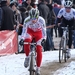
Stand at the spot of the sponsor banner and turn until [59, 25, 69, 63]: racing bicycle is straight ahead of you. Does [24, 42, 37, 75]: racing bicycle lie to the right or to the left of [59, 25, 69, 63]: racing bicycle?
right

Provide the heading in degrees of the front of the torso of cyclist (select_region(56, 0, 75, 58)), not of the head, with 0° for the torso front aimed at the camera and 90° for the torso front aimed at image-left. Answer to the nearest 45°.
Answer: approximately 0°

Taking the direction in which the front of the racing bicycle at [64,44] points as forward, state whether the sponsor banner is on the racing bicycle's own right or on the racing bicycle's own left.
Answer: on the racing bicycle's own right

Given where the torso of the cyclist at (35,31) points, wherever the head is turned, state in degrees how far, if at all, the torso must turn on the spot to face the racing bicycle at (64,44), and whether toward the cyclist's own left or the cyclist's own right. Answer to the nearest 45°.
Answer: approximately 135° to the cyclist's own left

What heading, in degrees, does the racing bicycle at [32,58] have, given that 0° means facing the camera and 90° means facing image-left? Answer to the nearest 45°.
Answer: approximately 0°
